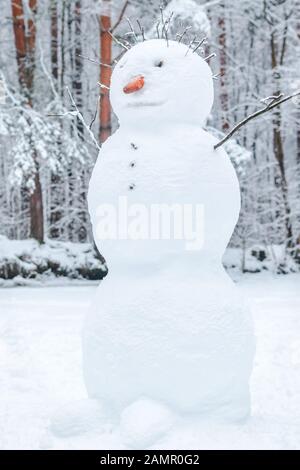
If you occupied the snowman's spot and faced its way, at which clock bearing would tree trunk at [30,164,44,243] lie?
The tree trunk is roughly at 4 o'clock from the snowman.

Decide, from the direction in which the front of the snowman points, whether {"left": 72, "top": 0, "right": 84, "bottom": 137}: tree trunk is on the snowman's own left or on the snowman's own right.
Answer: on the snowman's own right

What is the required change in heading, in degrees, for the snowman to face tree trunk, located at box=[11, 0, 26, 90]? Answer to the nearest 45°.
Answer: approximately 135° to its right

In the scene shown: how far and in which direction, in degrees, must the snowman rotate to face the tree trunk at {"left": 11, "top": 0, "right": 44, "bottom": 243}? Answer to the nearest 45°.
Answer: approximately 135° to its right

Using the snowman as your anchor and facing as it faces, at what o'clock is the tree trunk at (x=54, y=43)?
The tree trunk is roughly at 4 o'clock from the snowman.

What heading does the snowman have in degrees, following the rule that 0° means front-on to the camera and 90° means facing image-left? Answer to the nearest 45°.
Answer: approximately 45°
